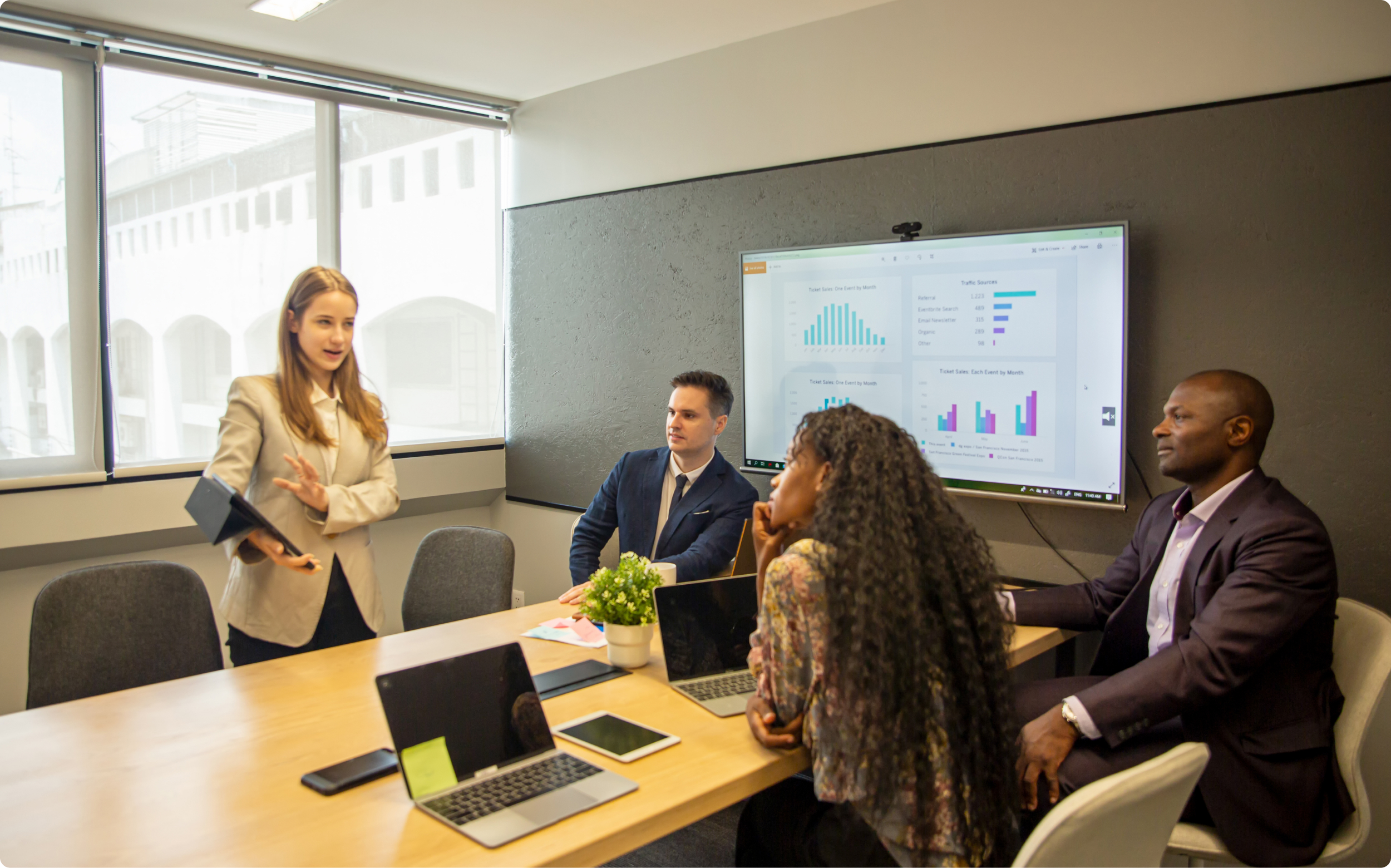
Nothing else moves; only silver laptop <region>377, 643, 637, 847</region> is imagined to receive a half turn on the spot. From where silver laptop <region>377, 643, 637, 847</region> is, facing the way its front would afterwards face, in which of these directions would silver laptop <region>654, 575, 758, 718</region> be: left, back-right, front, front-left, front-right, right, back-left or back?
right

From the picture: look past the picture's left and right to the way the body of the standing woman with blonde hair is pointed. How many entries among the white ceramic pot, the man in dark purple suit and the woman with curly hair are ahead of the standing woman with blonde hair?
3

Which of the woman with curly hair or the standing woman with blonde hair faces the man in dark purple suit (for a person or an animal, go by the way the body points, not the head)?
the standing woman with blonde hair

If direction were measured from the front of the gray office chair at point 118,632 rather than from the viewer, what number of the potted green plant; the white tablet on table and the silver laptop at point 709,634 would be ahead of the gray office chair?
3

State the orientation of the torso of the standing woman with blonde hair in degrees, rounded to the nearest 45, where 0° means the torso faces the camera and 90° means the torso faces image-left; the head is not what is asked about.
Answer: approximately 315°

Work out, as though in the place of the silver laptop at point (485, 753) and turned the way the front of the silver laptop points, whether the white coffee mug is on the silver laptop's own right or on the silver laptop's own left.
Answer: on the silver laptop's own left

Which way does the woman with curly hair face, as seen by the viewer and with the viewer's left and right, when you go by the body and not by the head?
facing away from the viewer and to the left of the viewer

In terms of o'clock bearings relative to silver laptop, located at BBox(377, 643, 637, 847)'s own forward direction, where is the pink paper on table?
The pink paper on table is roughly at 8 o'clock from the silver laptop.

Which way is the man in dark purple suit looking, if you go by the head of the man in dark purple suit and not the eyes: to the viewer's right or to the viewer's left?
to the viewer's left

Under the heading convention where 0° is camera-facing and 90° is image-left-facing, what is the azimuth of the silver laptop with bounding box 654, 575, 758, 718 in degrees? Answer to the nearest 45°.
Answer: approximately 315°
